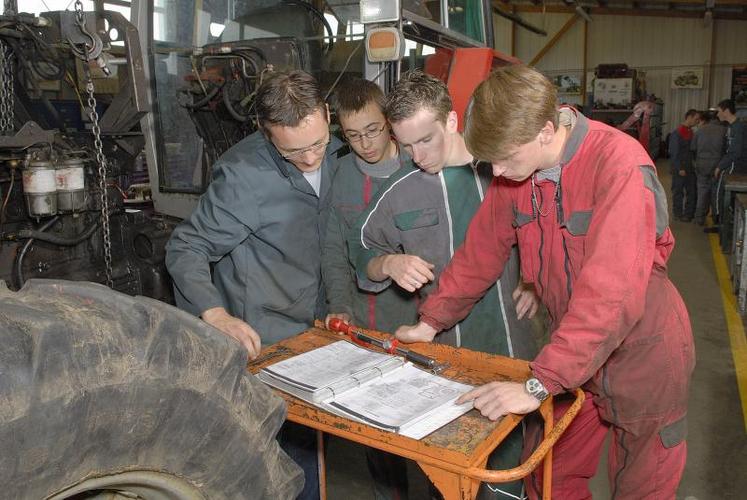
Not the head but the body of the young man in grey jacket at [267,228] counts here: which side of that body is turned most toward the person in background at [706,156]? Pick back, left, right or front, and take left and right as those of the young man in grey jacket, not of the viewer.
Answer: left

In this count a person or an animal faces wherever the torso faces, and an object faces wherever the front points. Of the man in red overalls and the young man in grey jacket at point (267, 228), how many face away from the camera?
0

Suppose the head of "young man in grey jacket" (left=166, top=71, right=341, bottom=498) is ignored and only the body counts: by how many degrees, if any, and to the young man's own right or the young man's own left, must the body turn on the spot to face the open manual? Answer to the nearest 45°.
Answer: approximately 45° to the young man's own right

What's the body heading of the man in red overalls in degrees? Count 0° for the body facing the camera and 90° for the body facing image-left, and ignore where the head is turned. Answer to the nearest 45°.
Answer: approximately 45°

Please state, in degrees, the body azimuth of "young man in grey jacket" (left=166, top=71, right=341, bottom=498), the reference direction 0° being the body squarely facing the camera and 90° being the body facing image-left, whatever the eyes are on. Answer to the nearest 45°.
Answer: approximately 315°

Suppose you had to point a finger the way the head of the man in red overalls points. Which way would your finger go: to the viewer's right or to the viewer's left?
to the viewer's left

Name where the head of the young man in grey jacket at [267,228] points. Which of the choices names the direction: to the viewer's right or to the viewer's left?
to the viewer's right

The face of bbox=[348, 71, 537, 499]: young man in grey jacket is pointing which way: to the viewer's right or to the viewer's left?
to the viewer's left

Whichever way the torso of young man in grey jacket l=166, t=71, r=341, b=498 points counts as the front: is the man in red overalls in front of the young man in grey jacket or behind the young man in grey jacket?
in front

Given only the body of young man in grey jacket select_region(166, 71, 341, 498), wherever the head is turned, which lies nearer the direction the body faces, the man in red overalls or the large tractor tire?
the man in red overalls
